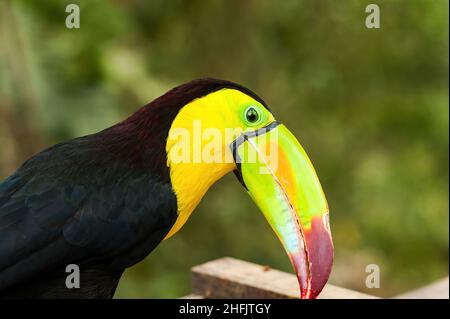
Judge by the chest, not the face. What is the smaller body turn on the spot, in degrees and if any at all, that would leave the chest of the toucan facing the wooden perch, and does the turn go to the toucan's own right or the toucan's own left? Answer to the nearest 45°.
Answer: approximately 45° to the toucan's own left

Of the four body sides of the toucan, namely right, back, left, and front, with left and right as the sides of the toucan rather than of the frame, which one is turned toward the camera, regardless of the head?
right

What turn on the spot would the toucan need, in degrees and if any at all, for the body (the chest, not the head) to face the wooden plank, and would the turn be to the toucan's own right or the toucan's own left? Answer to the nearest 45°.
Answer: approximately 45° to the toucan's own left
